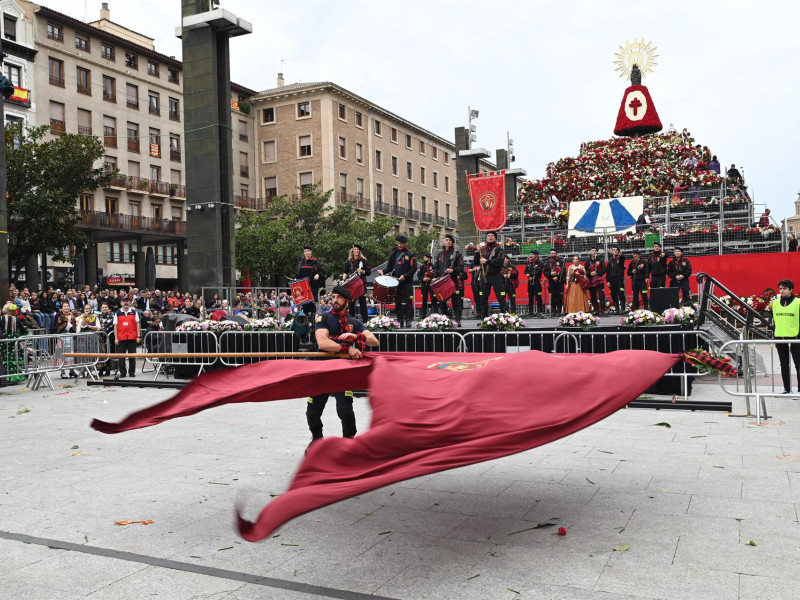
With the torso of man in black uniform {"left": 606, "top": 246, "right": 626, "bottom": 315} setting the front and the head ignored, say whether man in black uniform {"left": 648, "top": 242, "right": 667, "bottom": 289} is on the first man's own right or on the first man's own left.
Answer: on the first man's own left

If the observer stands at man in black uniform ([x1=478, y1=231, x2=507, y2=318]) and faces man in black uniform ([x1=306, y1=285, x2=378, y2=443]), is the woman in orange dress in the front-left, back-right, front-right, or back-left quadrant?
back-left

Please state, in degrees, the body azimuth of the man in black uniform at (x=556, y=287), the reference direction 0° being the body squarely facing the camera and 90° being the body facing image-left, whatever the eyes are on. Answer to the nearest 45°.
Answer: approximately 0°

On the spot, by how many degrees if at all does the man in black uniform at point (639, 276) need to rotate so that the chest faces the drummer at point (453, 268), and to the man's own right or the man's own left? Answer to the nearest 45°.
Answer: approximately 45° to the man's own right

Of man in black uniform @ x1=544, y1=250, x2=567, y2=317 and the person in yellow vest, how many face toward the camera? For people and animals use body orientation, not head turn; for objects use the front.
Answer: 2

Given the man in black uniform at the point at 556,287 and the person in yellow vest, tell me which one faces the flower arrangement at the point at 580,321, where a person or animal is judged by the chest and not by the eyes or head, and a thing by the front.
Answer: the man in black uniform
